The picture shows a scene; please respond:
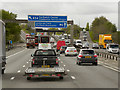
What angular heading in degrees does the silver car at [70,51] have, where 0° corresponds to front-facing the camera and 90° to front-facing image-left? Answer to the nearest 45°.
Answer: approximately 180°
